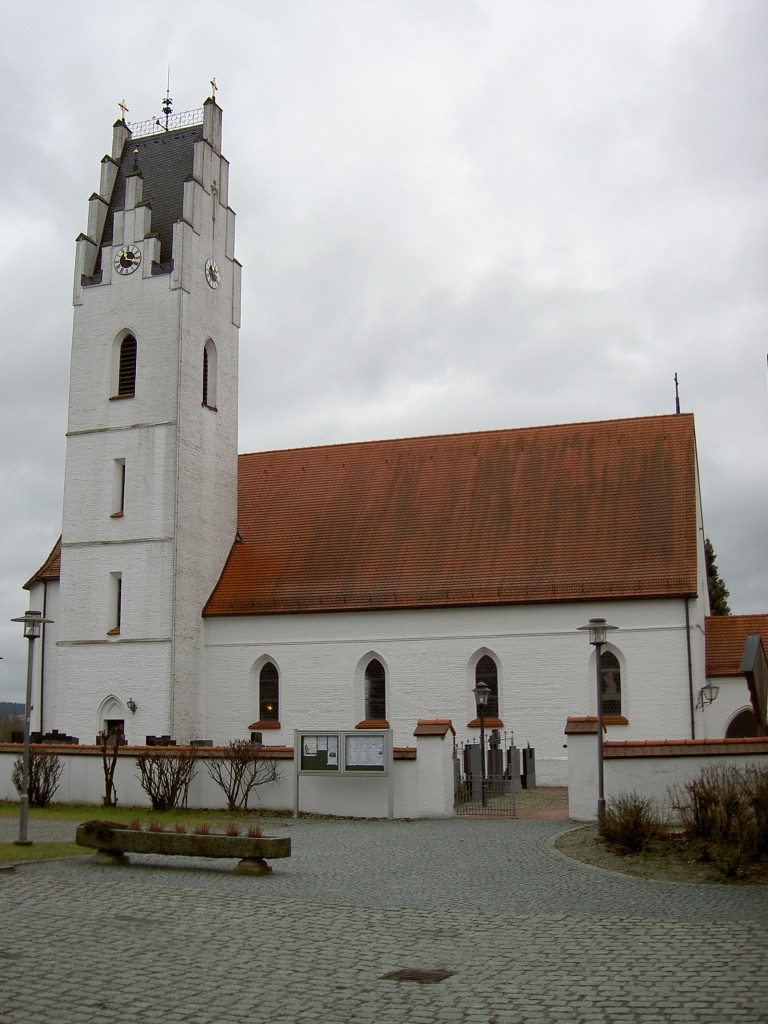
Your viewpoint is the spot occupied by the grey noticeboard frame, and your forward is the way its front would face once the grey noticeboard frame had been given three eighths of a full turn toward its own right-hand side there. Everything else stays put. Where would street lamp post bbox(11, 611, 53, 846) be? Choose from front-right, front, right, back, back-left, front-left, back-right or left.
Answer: left

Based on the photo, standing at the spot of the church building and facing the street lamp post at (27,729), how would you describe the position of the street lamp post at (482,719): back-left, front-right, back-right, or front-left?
front-left

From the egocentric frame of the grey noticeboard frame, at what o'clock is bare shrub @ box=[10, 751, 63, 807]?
The bare shrub is roughly at 4 o'clock from the grey noticeboard frame.

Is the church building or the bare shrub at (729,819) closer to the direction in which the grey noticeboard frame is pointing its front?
the bare shrub

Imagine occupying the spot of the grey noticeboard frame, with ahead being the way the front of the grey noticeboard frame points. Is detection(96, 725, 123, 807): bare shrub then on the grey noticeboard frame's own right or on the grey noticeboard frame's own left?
on the grey noticeboard frame's own right

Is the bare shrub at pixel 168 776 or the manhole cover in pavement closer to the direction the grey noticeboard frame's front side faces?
the manhole cover in pavement

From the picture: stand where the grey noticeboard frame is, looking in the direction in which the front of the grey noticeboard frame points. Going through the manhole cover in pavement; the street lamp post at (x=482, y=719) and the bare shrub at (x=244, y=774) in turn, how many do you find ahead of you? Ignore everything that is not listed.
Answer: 1

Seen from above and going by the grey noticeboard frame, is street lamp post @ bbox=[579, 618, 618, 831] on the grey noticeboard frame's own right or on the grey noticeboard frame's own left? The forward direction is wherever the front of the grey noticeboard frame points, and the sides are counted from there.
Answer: on the grey noticeboard frame's own left

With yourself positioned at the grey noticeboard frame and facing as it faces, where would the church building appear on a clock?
The church building is roughly at 6 o'clock from the grey noticeboard frame.

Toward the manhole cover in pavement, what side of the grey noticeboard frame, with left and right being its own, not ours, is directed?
front

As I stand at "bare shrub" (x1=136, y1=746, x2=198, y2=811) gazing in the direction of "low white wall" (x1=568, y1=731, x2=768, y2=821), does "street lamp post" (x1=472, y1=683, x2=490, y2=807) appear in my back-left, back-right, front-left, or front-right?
front-left

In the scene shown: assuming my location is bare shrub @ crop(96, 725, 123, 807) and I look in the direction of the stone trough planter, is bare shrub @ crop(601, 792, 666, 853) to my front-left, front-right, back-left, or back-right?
front-left

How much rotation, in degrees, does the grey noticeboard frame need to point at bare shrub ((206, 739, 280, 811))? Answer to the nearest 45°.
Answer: approximately 135° to its right

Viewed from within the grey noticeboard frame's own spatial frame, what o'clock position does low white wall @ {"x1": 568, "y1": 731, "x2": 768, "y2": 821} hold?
The low white wall is roughly at 10 o'clock from the grey noticeboard frame.

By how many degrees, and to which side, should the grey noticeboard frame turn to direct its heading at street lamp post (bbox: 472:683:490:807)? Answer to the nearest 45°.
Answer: approximately 135° to its left

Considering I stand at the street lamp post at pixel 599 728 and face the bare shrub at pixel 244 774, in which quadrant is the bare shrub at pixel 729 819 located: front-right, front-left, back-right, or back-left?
back-left

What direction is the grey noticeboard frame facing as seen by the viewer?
toward the camera
